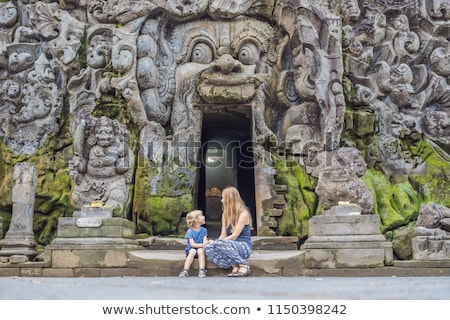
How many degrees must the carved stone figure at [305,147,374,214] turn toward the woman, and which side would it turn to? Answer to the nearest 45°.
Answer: approximately 45° to its right

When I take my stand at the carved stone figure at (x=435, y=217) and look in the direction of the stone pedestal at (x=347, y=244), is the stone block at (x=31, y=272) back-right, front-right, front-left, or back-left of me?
front-right

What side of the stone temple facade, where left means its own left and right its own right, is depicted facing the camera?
front

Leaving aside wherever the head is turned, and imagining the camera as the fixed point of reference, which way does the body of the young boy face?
toward the camera

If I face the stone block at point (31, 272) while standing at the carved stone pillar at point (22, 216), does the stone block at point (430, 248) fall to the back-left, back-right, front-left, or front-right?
front-left

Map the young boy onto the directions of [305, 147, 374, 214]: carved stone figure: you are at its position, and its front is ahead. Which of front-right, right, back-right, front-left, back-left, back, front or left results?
front-right

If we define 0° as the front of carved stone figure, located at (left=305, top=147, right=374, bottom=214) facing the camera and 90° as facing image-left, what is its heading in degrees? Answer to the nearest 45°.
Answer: approximately 0°

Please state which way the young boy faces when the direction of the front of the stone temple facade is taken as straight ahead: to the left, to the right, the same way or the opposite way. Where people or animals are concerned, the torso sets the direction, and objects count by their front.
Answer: the same way

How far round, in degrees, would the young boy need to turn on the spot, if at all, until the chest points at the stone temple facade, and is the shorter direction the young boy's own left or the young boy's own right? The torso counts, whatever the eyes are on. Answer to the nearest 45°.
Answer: approximately 180°

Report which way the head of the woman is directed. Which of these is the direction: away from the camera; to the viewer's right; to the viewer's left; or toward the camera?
to the viewer's left

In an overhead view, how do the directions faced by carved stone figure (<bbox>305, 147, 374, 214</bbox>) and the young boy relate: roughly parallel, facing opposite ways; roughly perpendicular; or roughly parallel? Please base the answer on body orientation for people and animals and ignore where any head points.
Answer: roughly parallel
